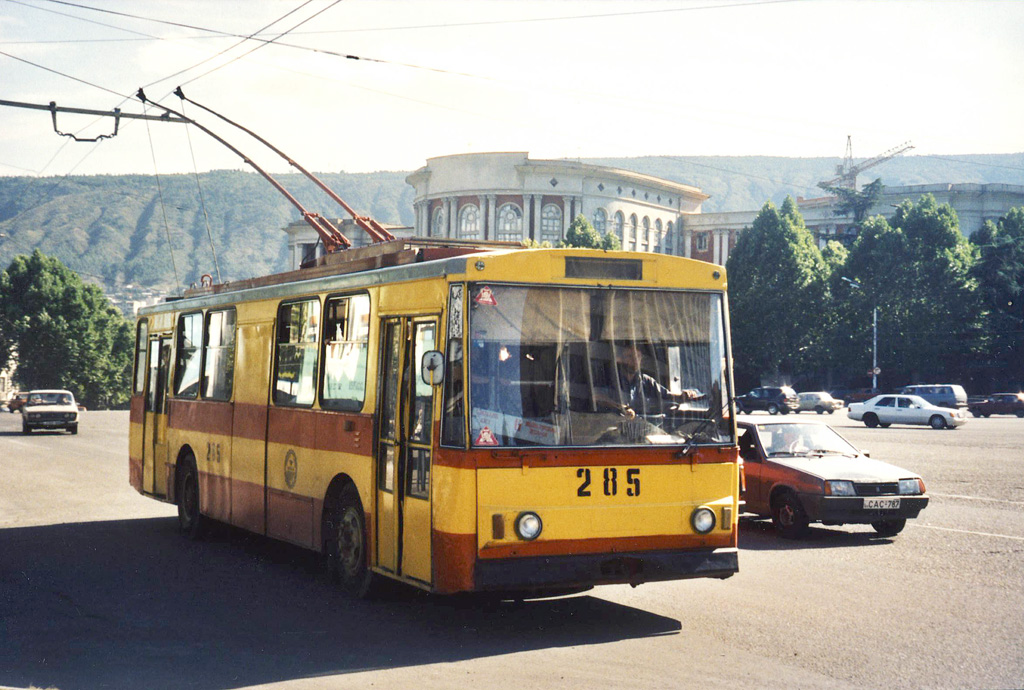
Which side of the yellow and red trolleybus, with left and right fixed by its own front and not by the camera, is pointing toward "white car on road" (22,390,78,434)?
back

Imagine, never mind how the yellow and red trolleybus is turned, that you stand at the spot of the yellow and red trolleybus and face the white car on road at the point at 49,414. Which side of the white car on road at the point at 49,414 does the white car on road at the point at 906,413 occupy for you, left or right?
right

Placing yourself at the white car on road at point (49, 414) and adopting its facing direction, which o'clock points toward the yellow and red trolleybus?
The yellow and red trolleybus is roughly at 12 o'clock from the white car on road.

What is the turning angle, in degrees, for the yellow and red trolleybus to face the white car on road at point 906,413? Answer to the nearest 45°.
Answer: approximately 90° to its left

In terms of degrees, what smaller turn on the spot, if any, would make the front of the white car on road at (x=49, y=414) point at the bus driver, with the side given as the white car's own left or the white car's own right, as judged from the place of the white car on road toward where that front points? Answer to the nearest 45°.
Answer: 0° — it already faces them

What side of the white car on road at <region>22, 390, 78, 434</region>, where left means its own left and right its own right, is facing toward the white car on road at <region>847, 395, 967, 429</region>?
left

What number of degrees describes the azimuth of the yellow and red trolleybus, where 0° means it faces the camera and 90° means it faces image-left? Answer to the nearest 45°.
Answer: approximately 315°
